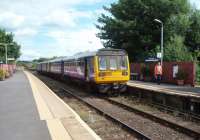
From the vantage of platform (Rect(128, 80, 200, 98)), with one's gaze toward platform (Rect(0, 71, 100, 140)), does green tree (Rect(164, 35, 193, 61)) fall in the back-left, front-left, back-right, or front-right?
back-right

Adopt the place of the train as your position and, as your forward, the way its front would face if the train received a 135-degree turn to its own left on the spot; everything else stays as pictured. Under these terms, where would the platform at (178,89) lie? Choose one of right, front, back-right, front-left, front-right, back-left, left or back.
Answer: right

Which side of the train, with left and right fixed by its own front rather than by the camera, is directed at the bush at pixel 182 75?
left

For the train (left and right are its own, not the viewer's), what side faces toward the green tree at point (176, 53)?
left

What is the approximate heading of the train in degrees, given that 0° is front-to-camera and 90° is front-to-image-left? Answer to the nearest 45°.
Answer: approximately 315°

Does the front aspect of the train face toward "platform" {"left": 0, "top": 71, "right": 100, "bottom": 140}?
no
